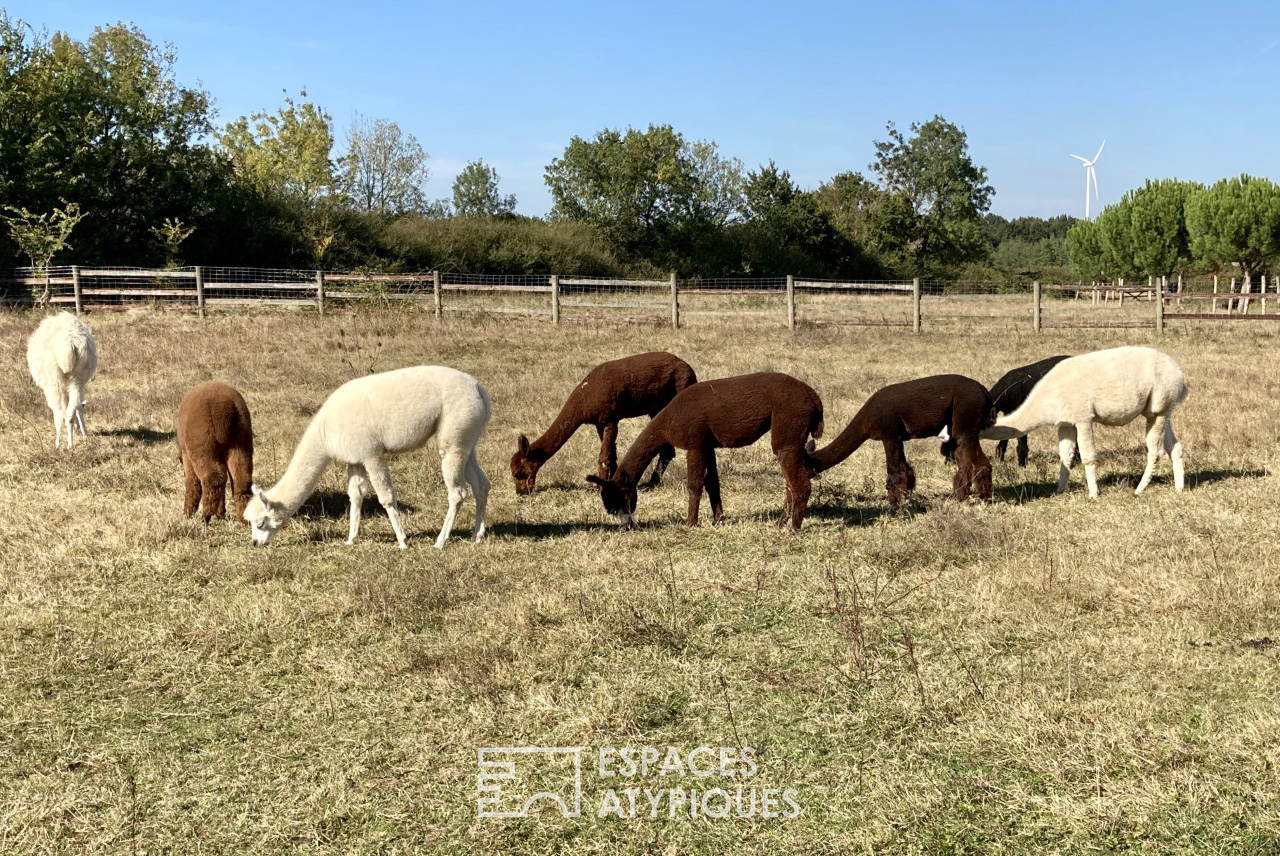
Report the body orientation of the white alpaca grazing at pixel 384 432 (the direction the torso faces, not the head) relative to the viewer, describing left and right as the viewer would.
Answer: facing to the left of the viewer

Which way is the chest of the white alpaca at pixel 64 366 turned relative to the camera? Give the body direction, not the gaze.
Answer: away from the camera

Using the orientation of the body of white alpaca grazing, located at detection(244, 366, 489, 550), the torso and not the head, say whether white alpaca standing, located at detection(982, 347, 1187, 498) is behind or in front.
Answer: behind

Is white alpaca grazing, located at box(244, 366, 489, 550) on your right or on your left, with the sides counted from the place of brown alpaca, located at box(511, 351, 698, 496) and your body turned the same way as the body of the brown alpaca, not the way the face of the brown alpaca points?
on your left

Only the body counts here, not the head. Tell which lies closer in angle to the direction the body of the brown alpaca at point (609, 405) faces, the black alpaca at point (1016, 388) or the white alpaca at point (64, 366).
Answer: the white alpaca

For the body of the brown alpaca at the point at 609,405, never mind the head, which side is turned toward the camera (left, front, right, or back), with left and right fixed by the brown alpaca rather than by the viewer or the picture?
left

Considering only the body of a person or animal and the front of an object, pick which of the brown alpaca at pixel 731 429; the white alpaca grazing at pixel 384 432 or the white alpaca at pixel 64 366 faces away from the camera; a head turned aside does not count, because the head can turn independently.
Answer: the white alpaca

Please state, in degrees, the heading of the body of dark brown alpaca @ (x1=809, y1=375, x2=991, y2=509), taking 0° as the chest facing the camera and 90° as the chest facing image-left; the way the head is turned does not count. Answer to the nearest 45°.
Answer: approximately 90°

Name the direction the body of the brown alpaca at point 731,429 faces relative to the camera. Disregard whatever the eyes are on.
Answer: to the viewer's left

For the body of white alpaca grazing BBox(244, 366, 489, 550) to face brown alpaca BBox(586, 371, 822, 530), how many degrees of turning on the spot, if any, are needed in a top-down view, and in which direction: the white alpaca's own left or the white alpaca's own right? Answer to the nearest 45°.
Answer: approximately 180°

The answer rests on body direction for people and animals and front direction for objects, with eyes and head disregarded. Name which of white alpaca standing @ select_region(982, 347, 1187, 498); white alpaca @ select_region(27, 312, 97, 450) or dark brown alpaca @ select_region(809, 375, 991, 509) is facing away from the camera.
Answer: the white alpaca

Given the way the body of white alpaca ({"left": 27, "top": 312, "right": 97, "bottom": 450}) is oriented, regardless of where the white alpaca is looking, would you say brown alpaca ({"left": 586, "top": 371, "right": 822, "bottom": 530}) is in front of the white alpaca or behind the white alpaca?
behind
